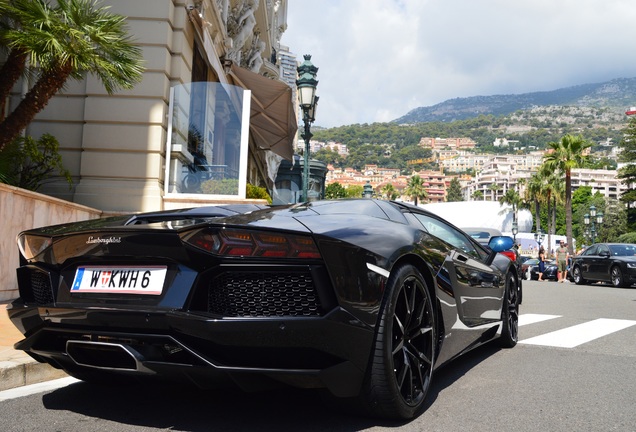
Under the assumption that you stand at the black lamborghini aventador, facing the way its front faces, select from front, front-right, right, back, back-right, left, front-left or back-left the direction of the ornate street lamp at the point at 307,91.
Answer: front-left

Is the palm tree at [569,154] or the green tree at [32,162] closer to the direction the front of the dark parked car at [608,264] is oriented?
the green tree

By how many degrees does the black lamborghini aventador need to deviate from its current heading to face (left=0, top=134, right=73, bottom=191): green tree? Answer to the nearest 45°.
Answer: approximately 90° to its left

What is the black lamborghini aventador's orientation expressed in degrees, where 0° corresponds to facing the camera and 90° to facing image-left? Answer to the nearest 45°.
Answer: approximately 225°

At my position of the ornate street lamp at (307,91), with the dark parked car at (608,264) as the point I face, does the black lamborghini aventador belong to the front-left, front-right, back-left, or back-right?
back-right
